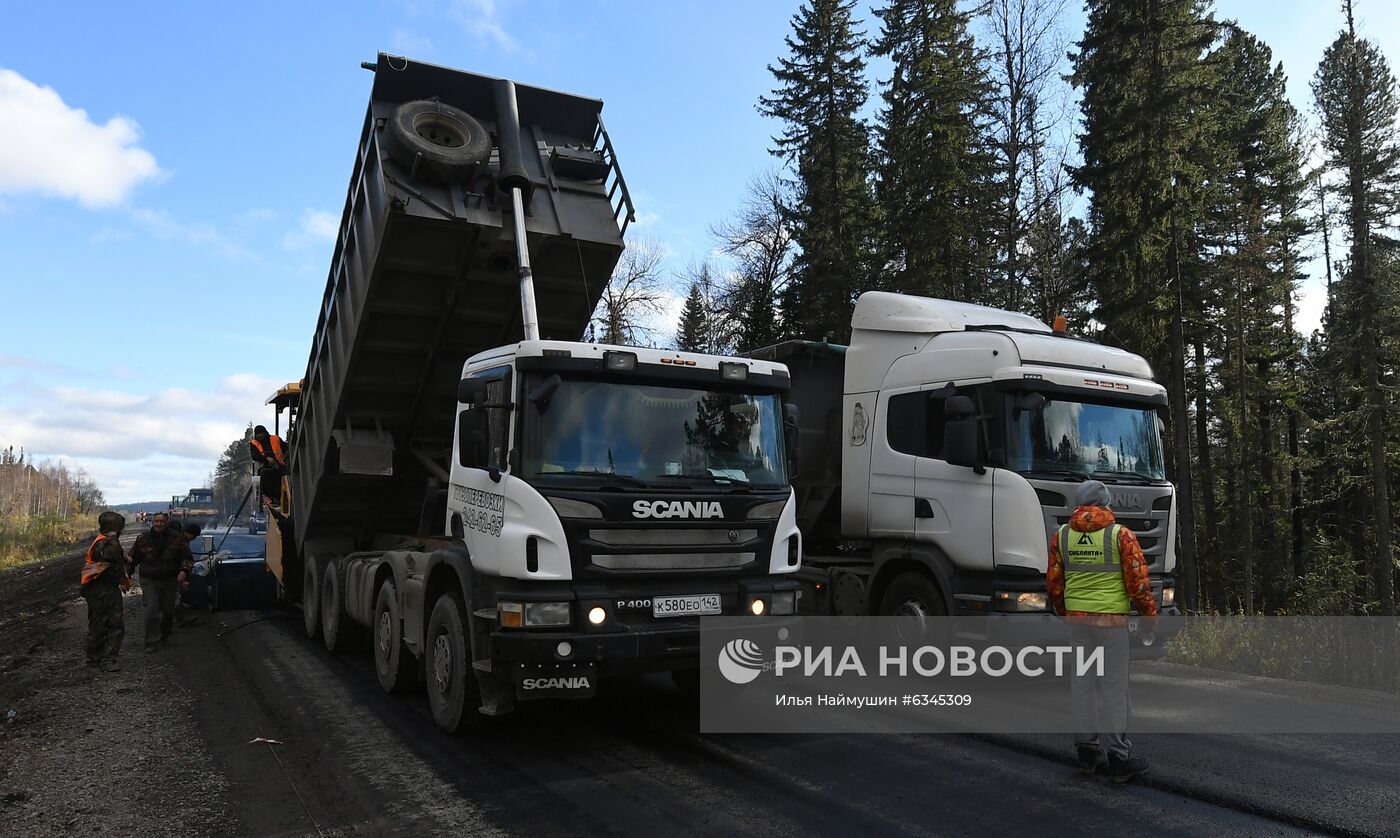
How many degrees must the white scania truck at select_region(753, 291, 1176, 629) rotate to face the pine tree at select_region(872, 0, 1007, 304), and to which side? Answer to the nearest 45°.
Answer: approximately 135° to its left

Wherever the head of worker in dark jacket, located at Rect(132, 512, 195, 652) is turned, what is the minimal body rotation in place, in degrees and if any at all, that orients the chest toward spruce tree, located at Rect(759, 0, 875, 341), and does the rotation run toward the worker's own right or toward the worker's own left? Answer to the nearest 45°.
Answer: approximately 135° to the worker's own left

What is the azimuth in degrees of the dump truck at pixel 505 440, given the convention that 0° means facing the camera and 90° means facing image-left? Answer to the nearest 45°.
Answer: approximately 315°

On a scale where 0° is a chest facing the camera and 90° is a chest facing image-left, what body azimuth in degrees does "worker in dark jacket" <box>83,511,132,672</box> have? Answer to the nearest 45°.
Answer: approximately 270°

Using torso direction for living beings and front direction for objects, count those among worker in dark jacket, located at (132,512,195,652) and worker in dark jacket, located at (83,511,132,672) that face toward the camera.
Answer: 1
